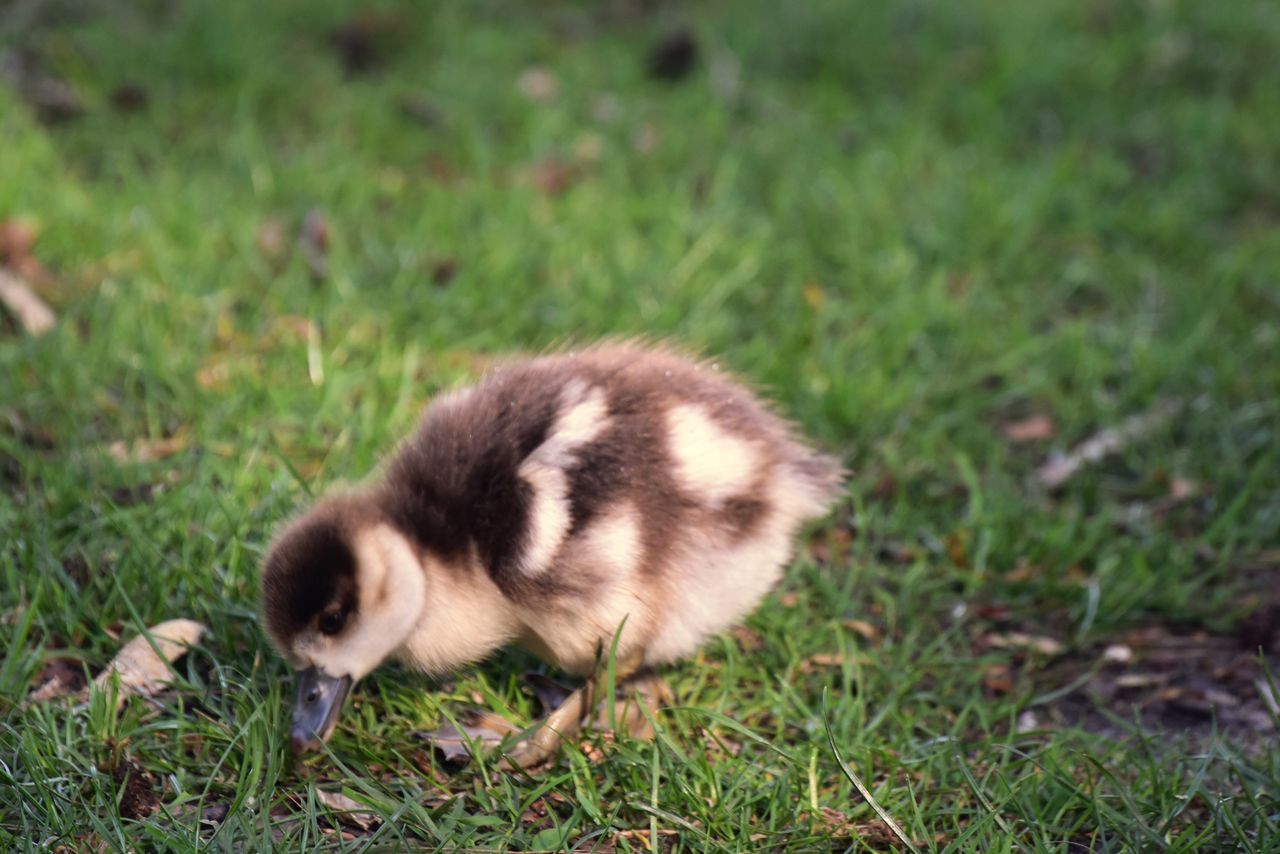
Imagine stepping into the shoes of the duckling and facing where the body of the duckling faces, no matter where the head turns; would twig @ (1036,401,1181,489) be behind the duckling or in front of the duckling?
behind

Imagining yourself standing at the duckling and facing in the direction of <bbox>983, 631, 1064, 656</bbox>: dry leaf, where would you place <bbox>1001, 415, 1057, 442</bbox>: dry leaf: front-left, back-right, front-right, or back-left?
front-left

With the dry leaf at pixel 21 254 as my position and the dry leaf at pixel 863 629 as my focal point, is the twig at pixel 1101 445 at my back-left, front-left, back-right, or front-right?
front-left

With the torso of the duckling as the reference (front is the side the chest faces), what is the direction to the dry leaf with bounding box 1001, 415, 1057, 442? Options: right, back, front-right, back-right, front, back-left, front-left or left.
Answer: back-right

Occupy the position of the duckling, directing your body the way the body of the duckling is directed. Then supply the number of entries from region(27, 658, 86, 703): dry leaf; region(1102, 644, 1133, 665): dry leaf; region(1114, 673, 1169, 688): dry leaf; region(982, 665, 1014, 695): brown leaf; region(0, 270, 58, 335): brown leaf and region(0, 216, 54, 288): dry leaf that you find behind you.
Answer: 3

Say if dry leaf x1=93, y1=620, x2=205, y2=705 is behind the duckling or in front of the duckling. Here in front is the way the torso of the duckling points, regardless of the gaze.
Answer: in front

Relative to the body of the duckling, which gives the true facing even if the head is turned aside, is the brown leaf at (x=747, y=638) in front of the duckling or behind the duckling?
behind

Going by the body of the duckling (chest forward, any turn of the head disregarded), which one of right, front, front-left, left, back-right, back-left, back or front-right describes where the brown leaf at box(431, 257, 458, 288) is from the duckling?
right

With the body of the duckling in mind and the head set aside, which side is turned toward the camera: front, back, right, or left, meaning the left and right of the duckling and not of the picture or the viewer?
left

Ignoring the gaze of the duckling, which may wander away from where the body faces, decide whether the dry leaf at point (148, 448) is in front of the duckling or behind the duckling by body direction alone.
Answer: in front

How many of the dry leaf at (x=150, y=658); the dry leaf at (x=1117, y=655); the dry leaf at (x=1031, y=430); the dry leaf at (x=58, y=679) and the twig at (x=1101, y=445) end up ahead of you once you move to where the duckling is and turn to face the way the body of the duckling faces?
2

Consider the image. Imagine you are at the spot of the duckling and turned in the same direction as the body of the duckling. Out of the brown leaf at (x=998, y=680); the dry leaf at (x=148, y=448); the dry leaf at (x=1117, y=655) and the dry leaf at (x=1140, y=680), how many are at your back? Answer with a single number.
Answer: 3

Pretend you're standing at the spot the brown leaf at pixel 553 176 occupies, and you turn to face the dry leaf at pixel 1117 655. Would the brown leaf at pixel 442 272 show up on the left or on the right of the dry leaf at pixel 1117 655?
right

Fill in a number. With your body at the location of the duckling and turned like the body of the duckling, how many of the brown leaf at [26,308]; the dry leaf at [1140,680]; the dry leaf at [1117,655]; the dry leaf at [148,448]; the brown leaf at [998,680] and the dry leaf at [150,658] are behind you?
3

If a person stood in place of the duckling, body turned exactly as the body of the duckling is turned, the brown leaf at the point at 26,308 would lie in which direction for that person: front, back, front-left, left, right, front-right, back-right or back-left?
front-right

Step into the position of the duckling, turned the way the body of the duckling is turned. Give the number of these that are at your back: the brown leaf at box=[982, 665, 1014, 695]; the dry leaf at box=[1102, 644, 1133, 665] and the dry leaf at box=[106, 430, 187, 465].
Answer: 2

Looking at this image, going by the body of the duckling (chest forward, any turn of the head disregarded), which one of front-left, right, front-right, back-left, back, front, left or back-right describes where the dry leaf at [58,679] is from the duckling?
front

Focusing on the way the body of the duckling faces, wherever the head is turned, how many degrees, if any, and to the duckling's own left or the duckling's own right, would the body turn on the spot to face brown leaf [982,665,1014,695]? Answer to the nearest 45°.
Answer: approximately 180°

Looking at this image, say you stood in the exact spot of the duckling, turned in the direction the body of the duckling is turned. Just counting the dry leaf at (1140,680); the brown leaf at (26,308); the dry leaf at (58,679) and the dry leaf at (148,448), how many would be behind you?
1

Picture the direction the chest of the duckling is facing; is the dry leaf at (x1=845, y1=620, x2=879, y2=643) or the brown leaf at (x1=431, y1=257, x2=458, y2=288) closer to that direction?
the brown leaf
